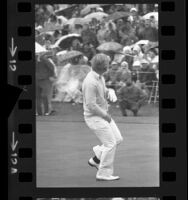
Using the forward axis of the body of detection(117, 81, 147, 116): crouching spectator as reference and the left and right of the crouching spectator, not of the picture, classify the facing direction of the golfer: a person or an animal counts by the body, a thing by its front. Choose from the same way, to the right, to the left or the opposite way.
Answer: to the left

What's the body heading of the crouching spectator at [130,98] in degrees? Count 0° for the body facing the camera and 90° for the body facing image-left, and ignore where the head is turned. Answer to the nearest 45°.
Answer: approximately 0°

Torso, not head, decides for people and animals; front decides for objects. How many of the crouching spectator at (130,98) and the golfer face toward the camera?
1

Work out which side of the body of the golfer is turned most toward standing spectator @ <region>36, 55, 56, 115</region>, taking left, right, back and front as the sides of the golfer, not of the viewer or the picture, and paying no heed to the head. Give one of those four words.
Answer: back

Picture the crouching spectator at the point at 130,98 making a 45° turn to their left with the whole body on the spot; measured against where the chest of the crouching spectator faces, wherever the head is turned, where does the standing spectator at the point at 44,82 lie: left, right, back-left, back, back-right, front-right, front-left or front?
back-right

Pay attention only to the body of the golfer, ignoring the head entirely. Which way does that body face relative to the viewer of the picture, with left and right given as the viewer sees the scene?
facing to the right of the viewer

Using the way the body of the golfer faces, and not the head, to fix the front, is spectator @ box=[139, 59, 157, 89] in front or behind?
in front
